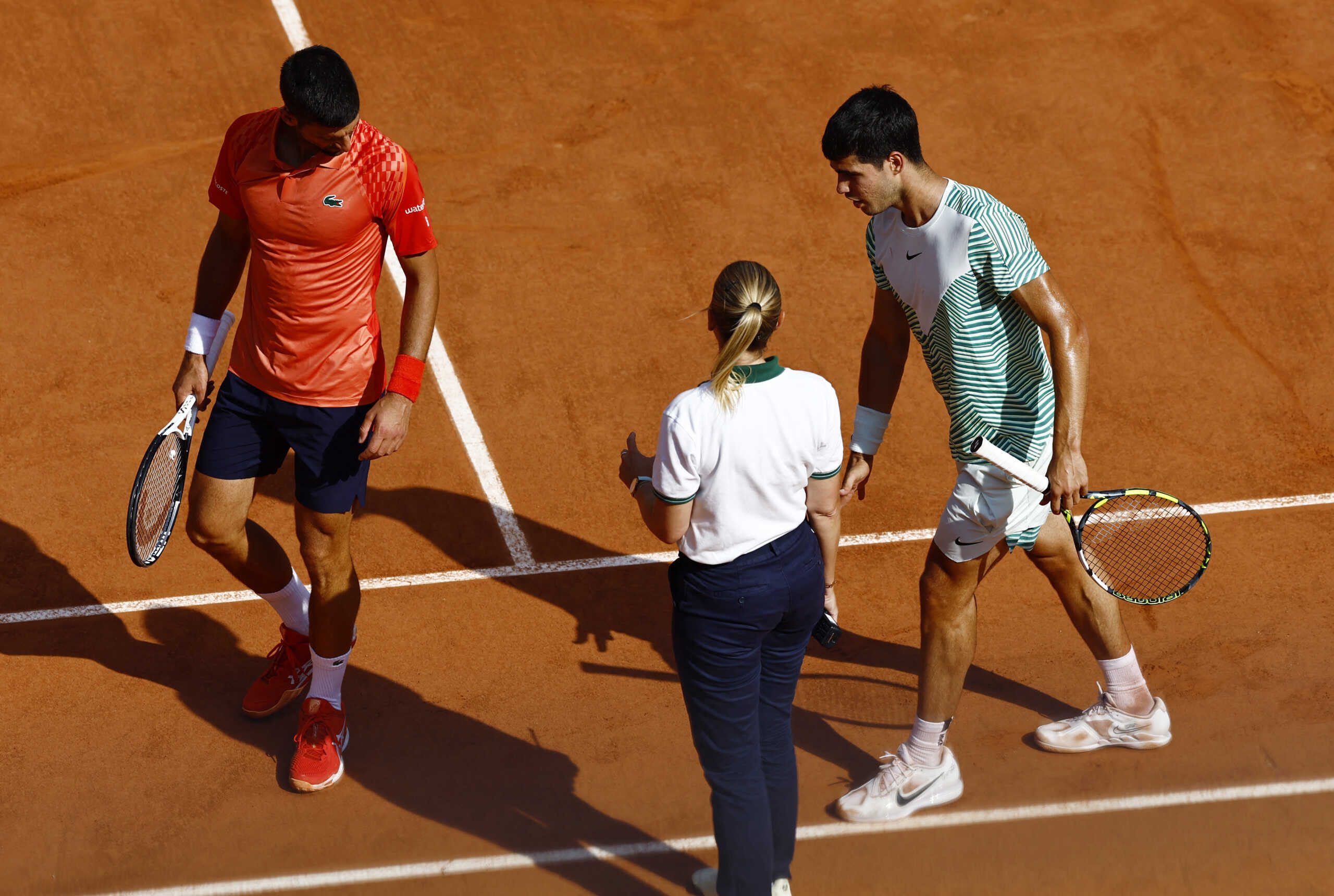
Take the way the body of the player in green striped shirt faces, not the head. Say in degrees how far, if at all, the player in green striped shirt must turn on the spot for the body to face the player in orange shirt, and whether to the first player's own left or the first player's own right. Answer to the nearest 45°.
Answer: approximately 45° to the first player's own right

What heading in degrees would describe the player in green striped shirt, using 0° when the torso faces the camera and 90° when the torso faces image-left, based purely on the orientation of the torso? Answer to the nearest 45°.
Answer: approximately 45°

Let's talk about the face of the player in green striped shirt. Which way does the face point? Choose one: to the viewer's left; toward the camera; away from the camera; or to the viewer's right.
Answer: to the viewer's left

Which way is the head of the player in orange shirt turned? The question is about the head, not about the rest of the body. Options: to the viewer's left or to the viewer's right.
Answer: to the viewer's right
